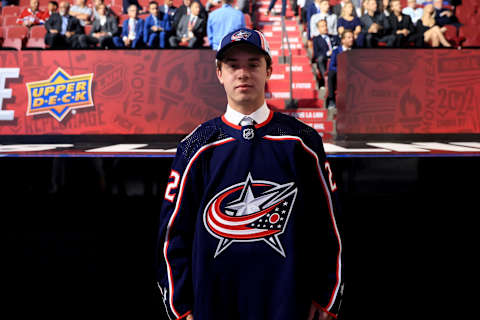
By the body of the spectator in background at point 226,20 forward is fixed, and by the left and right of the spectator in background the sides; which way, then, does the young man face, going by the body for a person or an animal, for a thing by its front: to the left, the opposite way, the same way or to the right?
the opposite way

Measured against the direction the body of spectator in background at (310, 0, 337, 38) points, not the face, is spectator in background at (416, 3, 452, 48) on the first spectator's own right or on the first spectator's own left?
on the first spectator's own left

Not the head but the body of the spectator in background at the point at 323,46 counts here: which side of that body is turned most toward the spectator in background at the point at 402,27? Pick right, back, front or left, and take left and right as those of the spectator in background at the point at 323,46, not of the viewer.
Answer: left

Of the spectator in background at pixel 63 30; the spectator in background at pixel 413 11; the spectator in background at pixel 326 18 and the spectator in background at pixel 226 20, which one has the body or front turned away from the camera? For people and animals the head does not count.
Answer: the spectator in background at pixel 226 20

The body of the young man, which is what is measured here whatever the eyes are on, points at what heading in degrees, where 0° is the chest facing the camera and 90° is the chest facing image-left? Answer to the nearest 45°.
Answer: approximately 0°

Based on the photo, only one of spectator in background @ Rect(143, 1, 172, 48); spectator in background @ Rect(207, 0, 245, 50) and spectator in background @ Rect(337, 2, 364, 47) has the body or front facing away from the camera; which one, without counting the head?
spectator in background @ Rect(207, 0, 245, 50)

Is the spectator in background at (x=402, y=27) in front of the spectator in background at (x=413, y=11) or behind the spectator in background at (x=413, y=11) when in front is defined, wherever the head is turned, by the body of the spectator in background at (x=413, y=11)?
in front

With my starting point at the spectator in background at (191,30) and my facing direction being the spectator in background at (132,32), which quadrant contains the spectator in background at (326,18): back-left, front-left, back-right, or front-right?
back-right

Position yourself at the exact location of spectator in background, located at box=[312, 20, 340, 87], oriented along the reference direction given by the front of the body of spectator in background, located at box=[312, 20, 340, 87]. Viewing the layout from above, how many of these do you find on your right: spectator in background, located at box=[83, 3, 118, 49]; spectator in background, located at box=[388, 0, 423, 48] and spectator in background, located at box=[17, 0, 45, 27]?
2
